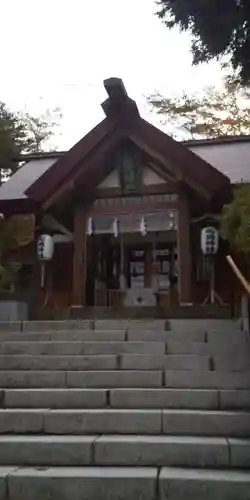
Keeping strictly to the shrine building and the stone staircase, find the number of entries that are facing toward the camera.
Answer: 2

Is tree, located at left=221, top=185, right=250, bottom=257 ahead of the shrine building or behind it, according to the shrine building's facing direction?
ahead

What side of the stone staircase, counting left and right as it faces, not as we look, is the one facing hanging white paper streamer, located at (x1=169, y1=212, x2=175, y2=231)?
back

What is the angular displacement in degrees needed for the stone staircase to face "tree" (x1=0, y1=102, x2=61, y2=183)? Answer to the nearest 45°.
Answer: approximately 180°

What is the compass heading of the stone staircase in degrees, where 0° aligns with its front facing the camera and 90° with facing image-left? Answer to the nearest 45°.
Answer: approximately 0°

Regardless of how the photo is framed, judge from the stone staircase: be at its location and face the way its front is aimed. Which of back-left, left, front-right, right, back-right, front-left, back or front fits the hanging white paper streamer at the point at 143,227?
back

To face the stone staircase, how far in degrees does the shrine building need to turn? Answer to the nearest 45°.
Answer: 0° — it already faces it

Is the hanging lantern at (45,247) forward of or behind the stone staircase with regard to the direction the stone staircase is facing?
behind
